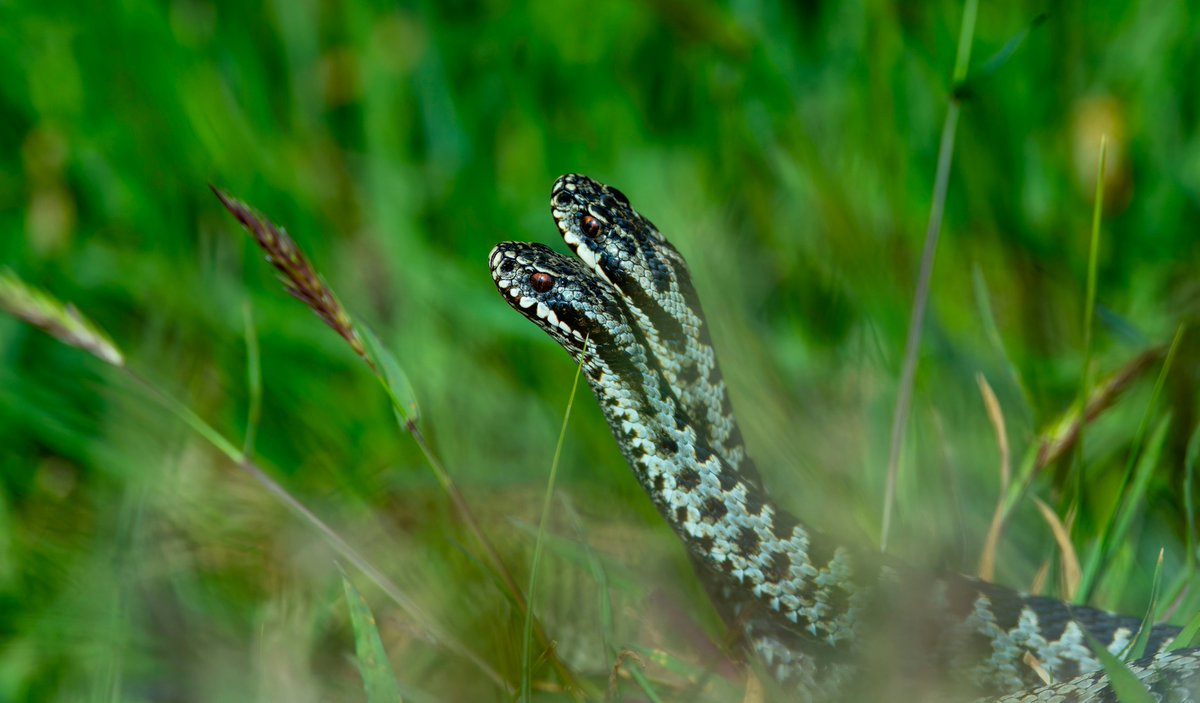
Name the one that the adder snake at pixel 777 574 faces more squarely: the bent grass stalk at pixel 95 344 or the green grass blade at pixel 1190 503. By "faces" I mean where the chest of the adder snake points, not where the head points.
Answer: the bent grass stalk

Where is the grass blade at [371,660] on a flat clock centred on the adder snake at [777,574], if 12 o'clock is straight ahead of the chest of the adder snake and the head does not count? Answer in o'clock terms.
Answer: The grass blade is roughly at 11 o'clock from the adder snake.

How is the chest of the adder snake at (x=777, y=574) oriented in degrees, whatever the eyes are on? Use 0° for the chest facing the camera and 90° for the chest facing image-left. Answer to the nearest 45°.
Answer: approximately 90°

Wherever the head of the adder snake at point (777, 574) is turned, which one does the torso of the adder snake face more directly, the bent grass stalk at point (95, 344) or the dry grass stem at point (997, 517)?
the bent grass stalk

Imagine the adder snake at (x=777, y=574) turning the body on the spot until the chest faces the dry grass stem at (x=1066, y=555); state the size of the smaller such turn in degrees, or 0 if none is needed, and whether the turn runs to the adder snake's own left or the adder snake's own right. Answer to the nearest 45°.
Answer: approximately 180°

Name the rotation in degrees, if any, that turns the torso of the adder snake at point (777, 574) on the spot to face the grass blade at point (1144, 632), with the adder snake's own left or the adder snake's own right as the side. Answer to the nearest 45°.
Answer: approximately 135° to the adder snake's own left

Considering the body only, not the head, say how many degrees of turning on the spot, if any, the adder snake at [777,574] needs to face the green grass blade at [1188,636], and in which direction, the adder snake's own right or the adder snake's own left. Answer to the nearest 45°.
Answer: approximately 135° to the adder snake's own left

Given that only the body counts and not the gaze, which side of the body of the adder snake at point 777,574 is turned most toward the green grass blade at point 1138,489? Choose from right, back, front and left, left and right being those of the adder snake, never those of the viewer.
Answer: back
